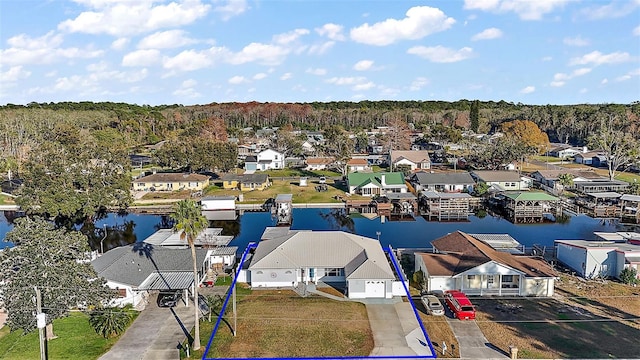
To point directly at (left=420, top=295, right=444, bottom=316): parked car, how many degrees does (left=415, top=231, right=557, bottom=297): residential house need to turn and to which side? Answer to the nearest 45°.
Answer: approximately 45° to its right

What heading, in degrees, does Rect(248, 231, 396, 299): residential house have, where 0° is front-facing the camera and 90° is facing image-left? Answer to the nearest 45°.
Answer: approximately 0°

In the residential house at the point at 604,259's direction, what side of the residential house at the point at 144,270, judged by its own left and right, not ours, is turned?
left

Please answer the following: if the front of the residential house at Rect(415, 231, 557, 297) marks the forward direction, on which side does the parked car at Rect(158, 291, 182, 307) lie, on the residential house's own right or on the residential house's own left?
on the residential house's own right

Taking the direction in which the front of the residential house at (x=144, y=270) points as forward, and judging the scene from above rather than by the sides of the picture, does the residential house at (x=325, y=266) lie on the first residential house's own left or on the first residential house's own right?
on the first residential house's own left

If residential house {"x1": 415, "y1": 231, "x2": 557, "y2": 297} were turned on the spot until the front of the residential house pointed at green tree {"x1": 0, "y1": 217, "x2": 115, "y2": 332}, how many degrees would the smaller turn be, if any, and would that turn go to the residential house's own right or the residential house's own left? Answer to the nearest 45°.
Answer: approximately 45° to the residential house's own right

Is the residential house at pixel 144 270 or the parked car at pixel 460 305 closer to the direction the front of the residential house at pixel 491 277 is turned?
the parked car

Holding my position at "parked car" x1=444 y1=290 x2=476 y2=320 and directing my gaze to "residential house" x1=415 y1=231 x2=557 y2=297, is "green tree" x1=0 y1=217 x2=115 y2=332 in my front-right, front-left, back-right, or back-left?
back-left
